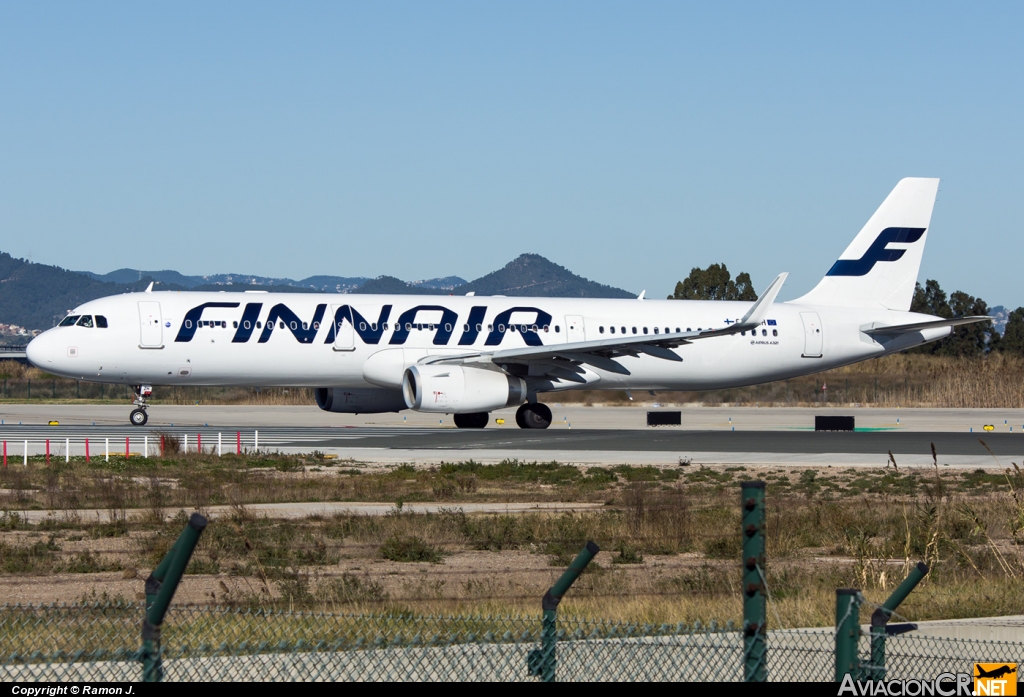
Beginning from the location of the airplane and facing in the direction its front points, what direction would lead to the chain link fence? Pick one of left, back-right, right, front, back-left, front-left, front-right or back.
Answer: left

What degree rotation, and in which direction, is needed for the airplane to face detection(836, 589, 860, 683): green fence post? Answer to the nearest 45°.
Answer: approximately 90° to its left

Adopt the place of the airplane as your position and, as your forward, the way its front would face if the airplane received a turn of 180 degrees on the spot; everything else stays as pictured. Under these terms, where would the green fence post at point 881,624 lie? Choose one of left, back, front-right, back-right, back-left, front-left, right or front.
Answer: right

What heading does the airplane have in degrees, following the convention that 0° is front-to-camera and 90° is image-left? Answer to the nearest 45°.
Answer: approximately 90°

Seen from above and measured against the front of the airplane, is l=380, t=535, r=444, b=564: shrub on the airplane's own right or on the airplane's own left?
on the airplane's own left
